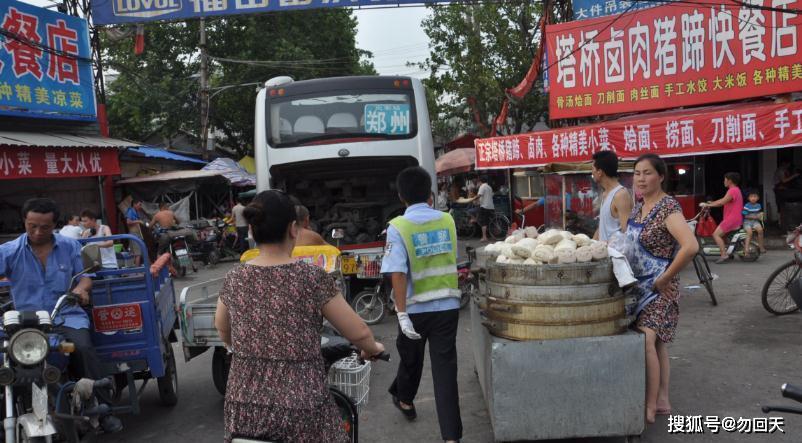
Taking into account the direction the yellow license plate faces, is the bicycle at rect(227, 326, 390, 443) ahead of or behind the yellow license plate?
ahead

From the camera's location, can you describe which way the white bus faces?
facing away from the viewer

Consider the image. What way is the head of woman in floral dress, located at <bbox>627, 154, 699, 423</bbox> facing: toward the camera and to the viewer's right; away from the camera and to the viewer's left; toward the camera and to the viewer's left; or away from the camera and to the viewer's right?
toward the camera and to the viewer's left

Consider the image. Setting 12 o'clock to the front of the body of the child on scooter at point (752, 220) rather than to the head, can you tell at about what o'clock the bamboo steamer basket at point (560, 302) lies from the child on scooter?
The bamboo steamer basket is roughly at 12 o'clock from the child on scooter.

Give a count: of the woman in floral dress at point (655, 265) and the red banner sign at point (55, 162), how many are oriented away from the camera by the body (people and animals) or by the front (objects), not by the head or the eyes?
0

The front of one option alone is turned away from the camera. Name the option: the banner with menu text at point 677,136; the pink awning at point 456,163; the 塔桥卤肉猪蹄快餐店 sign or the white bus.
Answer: the white bus

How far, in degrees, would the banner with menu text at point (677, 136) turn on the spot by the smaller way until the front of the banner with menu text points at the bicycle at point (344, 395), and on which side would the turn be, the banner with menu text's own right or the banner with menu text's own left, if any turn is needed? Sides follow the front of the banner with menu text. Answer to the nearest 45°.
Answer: approximately 45° to the banner with menu text's own left
